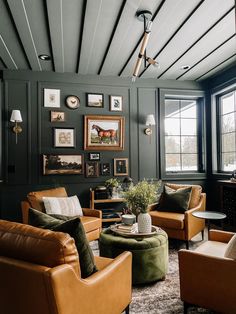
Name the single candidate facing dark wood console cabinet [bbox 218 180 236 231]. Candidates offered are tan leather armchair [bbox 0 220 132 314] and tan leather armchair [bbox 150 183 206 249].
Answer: tan leather armchair [bbox 0 220 132 314]

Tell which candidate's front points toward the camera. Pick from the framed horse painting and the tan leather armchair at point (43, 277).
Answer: the framed horse painting

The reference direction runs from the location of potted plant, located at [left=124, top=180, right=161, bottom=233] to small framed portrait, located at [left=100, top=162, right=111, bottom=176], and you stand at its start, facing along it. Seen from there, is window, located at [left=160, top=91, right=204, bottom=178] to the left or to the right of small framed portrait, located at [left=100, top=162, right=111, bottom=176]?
right

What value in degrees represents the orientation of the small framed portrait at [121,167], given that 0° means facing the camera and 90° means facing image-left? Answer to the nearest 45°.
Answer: approximately 0°

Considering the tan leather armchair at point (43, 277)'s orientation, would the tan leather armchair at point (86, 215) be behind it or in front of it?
in front

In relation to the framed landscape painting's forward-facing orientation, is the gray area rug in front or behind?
in front

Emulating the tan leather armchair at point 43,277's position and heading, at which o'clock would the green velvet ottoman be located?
The green velvet ottoman is roughly at 12 o'clock from the tan leather armchair.

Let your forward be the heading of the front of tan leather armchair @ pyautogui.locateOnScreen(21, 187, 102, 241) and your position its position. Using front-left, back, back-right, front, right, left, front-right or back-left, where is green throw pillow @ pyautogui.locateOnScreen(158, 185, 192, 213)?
front-left

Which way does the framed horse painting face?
toward the camera
